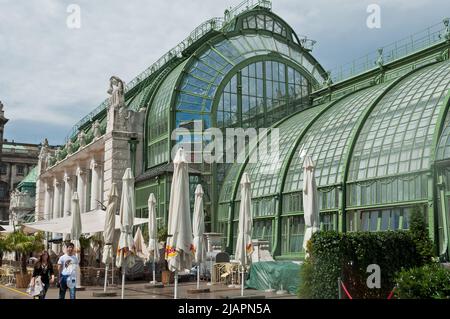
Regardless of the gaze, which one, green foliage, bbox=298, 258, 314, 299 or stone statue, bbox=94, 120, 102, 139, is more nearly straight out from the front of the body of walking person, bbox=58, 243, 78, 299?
the green foliage

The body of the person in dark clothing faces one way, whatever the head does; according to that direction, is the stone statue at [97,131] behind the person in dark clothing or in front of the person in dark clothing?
behind

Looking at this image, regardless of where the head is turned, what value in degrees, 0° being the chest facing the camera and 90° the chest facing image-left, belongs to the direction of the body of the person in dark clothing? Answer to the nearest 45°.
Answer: approximately 0°

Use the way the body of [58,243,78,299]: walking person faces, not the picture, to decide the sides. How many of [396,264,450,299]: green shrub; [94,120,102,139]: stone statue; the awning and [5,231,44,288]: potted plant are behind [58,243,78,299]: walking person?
3

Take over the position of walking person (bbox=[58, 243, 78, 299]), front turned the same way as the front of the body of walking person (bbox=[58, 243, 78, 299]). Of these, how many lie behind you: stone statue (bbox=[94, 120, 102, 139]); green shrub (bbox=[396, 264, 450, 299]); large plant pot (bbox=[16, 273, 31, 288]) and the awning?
3

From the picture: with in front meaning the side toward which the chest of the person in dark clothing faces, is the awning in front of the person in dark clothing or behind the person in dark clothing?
behind

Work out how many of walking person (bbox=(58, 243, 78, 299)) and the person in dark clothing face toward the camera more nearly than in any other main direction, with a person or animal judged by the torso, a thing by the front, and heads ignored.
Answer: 2

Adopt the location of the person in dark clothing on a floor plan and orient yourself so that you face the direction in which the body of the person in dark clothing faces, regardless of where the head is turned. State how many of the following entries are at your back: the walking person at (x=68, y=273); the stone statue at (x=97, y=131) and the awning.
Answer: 2

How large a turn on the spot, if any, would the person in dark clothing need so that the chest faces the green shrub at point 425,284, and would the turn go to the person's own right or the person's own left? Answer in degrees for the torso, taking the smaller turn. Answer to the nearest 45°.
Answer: approximately 45° to the person's own left

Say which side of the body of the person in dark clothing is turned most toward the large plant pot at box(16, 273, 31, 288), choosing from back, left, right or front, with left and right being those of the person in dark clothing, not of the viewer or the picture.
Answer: back
